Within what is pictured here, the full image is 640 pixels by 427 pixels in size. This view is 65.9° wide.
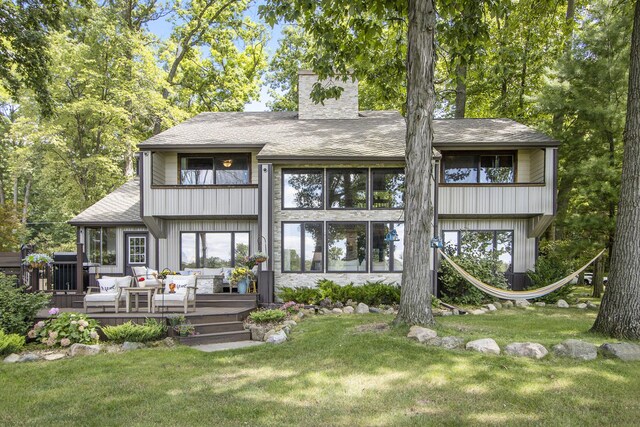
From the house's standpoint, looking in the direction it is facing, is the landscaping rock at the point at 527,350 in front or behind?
in front

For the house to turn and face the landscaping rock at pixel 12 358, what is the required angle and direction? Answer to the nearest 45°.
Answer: approximately 45° to its right

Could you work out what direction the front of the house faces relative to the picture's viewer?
facing the viewer

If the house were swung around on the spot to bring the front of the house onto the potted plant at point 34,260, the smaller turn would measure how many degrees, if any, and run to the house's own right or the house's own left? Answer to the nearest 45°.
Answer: approximately 45° to the house's own right

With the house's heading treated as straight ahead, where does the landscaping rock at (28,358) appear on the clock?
The landscaping rock is roughly at 1 o'clock from the house.

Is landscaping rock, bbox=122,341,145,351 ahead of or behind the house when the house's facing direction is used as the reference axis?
ahead

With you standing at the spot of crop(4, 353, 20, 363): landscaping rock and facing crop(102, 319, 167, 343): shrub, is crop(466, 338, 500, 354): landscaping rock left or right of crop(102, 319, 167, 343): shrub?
right

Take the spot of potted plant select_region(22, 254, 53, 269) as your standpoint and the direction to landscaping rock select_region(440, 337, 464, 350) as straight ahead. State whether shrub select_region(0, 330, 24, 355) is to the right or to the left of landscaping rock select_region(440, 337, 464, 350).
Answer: right

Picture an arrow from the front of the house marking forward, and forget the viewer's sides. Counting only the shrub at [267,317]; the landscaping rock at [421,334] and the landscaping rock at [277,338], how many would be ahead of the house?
3

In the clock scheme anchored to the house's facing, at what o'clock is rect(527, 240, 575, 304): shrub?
The shrub is roughly at 9 o'clock from the house.

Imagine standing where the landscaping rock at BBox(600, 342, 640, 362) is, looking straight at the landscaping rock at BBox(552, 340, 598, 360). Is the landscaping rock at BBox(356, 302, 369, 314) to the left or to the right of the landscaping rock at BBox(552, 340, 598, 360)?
right

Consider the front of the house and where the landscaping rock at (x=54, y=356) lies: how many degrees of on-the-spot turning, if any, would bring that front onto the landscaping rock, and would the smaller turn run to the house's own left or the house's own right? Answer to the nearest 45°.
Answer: approximately 45° to the house's own right

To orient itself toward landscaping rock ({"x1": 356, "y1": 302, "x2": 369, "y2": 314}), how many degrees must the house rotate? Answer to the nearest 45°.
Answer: approximately 45° to its left

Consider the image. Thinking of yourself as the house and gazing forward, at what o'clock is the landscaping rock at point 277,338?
The landscaping rock is roughly at 12 o'clock from the house.

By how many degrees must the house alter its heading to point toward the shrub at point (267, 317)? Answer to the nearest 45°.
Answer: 0° — it already faces it
